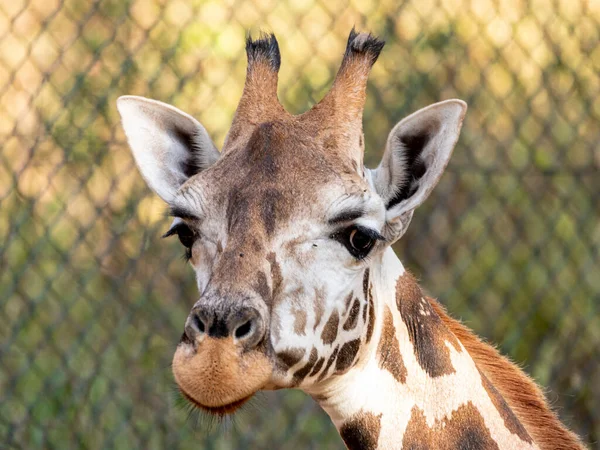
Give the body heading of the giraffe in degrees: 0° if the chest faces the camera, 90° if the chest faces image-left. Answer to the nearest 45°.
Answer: approximately 45°
